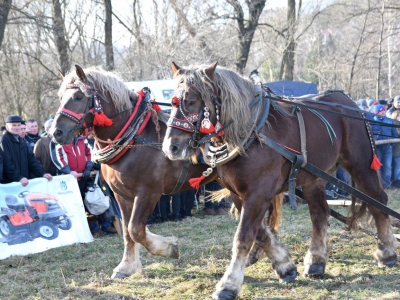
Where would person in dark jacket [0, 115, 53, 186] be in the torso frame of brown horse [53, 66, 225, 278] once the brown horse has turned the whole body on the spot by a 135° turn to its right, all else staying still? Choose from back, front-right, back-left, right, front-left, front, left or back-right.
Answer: front-left

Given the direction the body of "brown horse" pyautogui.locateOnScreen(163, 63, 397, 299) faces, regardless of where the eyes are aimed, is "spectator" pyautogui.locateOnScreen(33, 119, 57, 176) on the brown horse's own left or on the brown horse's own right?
on the brown horse's own right

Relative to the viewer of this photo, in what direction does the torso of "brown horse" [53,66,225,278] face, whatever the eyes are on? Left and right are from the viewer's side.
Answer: facing the viewer and to the left of the viewer

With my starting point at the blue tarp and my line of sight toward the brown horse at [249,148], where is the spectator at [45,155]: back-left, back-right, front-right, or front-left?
front-right

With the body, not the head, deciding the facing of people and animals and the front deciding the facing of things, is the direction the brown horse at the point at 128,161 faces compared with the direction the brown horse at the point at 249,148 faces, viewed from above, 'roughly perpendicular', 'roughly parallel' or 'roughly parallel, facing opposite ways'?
roughly parallel

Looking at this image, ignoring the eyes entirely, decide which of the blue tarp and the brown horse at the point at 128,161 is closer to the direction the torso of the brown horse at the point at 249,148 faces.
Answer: the brown horse

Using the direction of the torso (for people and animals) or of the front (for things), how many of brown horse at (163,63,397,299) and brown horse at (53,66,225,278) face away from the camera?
0

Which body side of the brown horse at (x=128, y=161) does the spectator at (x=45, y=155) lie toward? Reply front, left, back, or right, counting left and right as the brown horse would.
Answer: right

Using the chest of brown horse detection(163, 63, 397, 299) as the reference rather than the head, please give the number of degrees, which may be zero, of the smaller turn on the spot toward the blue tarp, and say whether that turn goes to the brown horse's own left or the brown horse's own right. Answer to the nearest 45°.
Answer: approximately 135° to the brown horse's own right

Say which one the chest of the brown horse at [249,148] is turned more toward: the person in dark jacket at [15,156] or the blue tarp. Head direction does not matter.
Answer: the person in dark jacket

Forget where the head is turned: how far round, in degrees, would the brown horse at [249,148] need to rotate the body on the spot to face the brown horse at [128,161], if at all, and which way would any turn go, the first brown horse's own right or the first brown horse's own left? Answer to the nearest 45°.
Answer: approximately 90° to the first brown horse's own right

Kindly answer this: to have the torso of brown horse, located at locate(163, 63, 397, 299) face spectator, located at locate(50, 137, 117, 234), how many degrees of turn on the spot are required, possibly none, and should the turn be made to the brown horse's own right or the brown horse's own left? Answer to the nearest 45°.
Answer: approximately 90° to the brown horse's own right
